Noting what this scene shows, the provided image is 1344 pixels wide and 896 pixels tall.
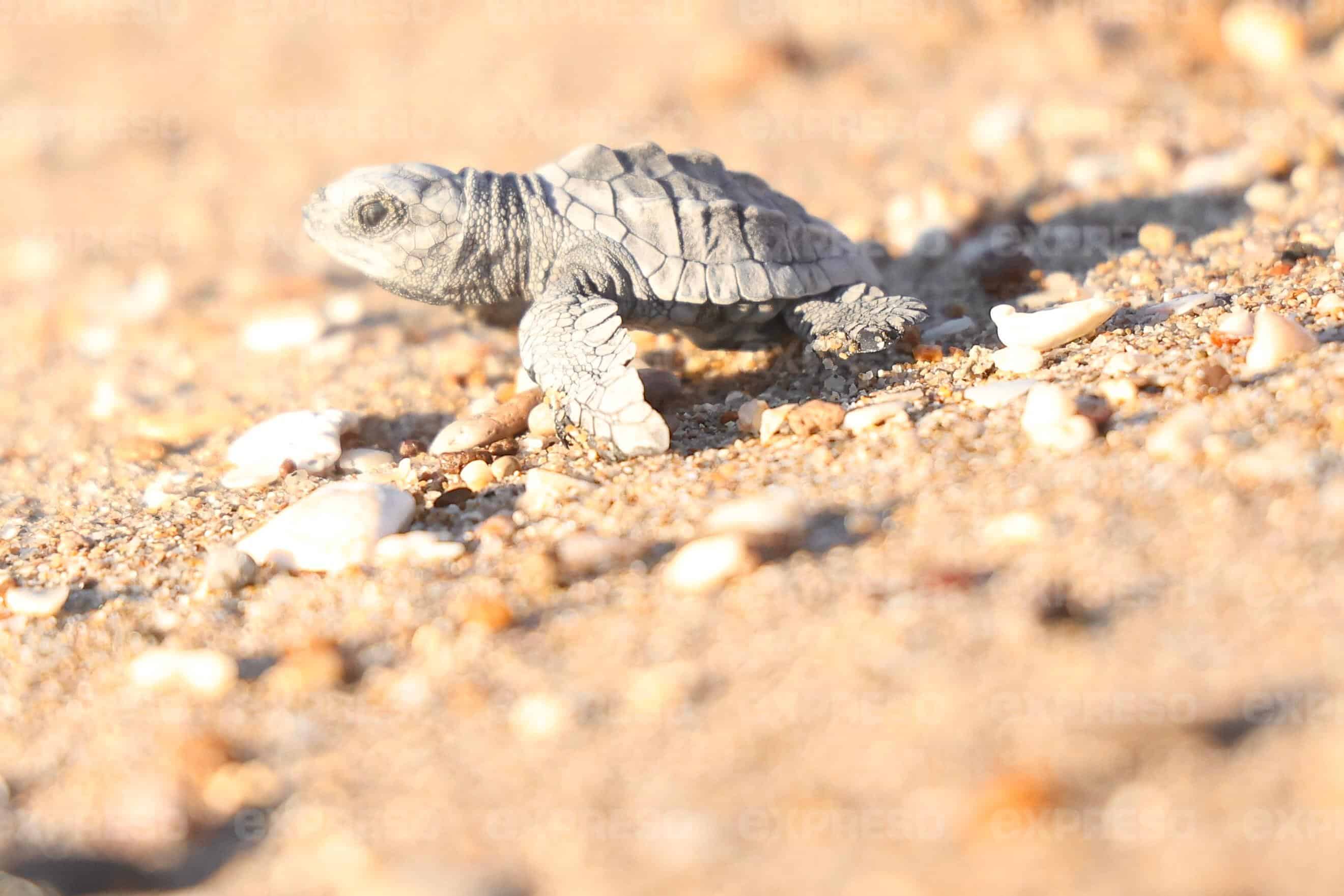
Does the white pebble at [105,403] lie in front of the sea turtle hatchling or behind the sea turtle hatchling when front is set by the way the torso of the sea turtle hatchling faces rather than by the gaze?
in front

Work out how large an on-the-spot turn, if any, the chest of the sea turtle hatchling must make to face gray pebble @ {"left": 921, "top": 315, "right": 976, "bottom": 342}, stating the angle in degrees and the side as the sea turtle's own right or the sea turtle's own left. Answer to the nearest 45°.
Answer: approximately 180°

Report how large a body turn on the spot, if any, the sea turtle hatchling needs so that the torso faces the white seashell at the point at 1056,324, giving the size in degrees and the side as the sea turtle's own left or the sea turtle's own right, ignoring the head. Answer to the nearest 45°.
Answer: approximately 180°

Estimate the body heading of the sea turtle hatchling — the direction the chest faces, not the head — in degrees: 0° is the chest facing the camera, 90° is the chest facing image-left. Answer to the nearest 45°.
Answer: approximately 90°

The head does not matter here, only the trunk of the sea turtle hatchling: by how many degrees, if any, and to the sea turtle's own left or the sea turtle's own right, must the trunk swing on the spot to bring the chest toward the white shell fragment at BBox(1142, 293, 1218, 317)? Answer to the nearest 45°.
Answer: approximately 180°
